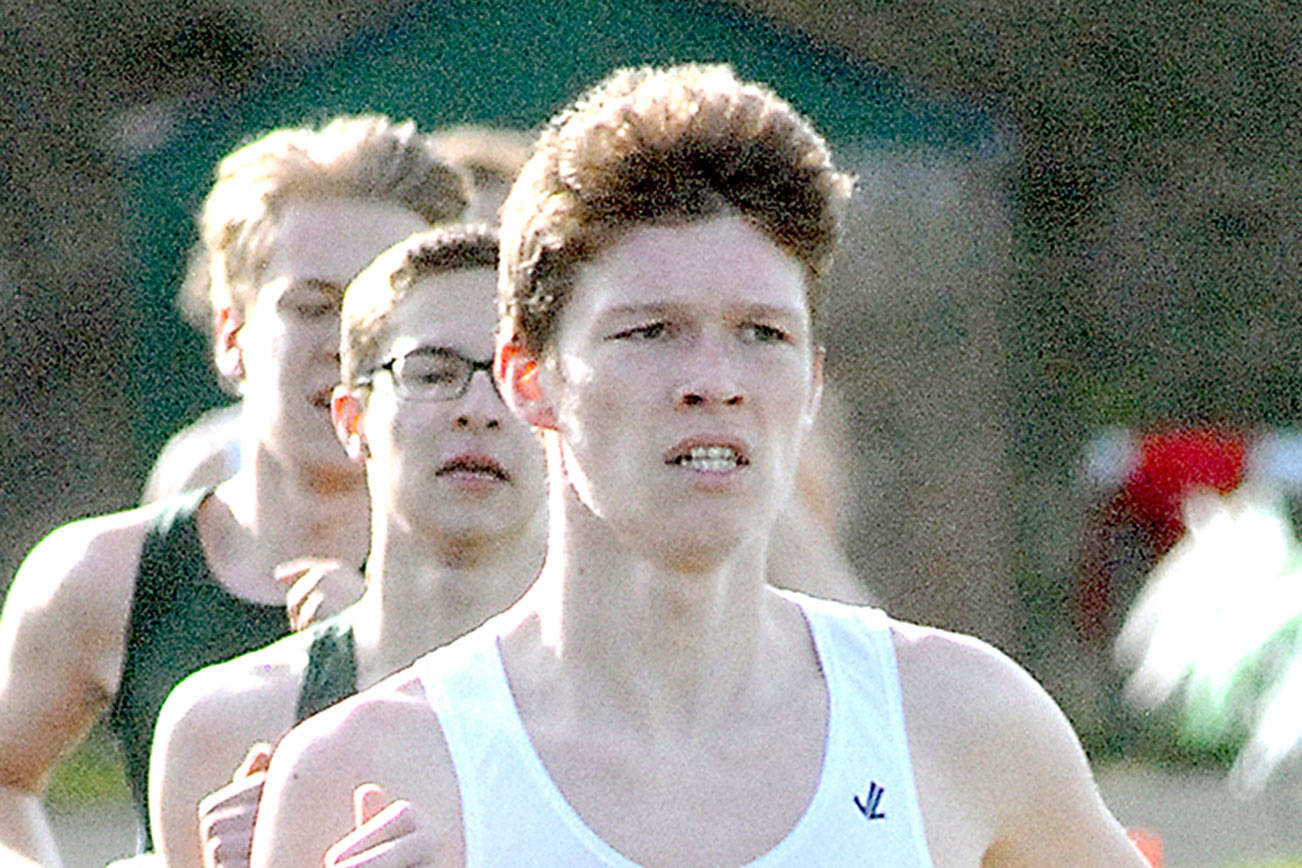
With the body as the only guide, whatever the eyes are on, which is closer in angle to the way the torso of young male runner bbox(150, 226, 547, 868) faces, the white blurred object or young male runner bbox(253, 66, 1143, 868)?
the young male runner

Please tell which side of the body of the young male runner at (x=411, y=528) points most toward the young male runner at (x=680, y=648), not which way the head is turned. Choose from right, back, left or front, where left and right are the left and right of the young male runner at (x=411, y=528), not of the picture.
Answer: front

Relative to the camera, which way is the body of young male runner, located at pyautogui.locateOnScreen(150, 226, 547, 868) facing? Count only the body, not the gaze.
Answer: toward the camera

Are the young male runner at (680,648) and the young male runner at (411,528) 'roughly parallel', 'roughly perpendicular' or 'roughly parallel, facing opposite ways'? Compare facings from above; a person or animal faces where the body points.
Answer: roughly parallel

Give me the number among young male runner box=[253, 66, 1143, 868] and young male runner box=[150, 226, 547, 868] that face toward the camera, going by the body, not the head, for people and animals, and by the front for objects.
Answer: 2

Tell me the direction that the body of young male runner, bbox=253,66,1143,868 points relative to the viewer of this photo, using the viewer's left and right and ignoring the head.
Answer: facing the viewer

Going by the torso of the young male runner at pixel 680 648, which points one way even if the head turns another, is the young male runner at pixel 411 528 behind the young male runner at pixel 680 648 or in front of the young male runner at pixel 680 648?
behind
